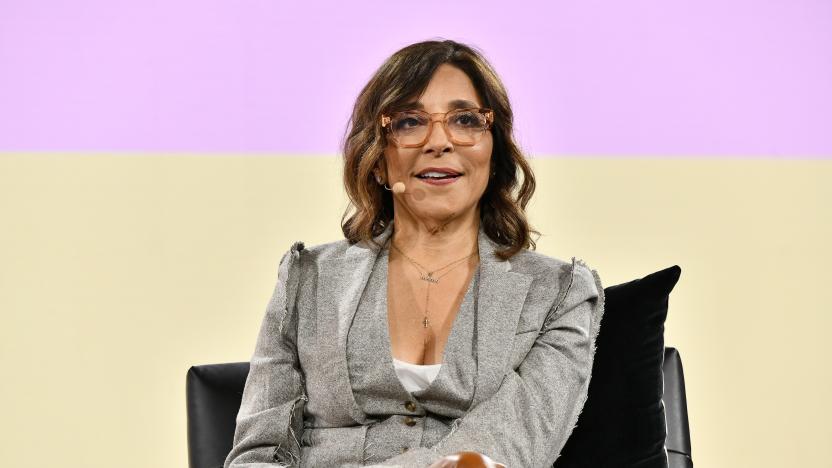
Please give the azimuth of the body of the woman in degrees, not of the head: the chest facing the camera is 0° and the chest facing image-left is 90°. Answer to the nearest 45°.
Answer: approximately 0°
